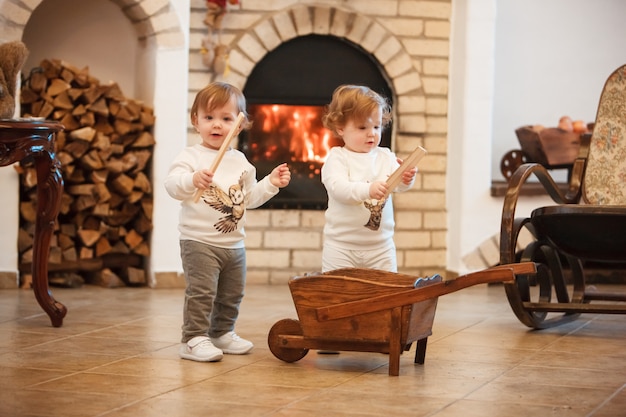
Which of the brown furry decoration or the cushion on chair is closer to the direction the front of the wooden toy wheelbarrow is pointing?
the brown furry decoration

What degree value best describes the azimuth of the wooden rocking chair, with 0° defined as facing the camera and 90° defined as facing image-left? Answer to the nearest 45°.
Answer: approximately 45°

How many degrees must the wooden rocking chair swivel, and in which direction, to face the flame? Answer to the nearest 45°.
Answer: approximately 90° to its right

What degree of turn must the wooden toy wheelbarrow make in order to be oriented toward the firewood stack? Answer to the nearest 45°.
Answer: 0° — it already faces it

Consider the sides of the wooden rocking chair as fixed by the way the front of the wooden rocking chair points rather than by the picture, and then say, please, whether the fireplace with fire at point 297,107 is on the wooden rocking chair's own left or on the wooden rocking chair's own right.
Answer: on the wooden rocking chair's own right

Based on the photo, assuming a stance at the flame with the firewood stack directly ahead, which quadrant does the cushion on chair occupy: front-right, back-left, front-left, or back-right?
back-left

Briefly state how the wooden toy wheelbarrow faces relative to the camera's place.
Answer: facing away from the viewer and to the left of the viewer

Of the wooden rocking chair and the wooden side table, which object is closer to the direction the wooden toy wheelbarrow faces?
the wooden side table

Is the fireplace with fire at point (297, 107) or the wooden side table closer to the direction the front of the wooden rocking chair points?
the wooden side table
